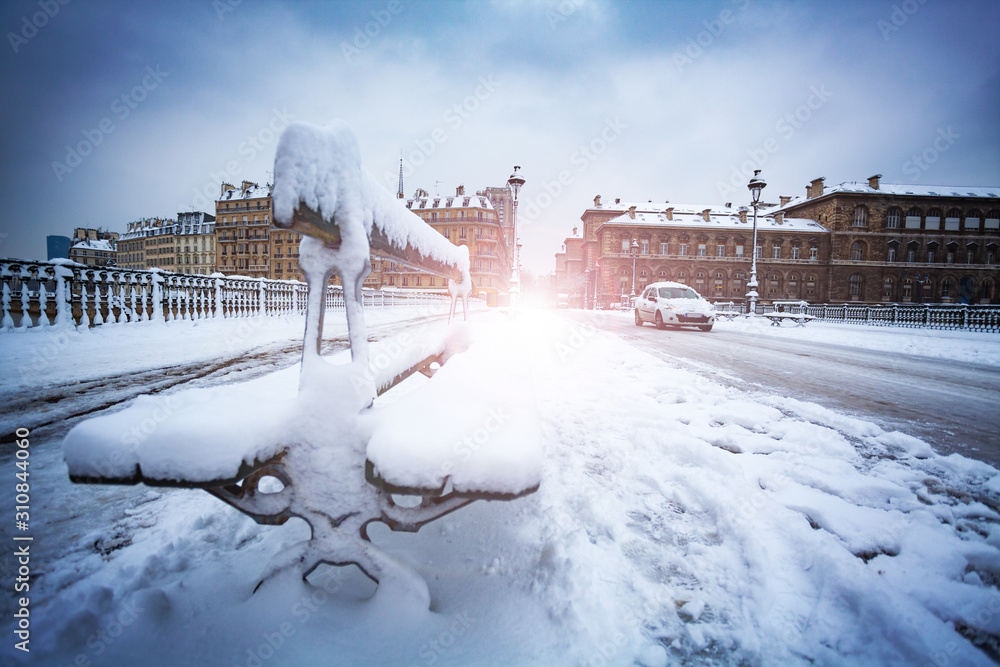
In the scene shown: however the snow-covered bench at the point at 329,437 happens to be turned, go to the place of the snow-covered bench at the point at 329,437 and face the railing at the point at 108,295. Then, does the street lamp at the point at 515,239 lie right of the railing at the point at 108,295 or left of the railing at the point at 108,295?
right

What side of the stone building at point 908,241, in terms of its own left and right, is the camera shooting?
front

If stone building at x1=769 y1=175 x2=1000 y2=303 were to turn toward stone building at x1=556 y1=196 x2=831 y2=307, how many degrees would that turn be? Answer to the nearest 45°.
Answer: approximately 45° to its right

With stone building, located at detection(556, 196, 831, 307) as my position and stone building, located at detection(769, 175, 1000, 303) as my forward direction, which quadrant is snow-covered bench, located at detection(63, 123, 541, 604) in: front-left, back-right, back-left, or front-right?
back-right

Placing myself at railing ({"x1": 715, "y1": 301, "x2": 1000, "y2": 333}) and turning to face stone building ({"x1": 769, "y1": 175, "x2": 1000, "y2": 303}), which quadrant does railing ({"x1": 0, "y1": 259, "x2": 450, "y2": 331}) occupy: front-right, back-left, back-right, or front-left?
back-left

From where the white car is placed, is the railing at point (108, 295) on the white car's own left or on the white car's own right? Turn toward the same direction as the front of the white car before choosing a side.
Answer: on the white car's own right

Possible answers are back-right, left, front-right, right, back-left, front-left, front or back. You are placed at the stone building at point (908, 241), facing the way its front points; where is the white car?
front

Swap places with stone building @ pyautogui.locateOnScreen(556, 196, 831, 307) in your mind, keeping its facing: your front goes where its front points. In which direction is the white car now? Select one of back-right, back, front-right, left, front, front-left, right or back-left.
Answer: front

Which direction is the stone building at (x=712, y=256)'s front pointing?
toward the camera

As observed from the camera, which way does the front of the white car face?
facing the viewer and to the right of the viewer

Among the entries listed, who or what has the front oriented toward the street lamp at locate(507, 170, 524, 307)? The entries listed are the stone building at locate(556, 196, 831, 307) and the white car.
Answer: the stone building

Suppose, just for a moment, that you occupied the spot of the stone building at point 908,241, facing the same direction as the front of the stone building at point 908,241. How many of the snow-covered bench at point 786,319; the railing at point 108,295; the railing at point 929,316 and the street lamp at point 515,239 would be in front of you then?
4

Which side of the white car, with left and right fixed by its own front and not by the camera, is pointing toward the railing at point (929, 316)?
left

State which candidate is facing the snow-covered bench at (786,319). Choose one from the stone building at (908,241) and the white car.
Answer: the stone building

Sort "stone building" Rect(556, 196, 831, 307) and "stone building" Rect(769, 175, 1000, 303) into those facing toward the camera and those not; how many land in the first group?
2
